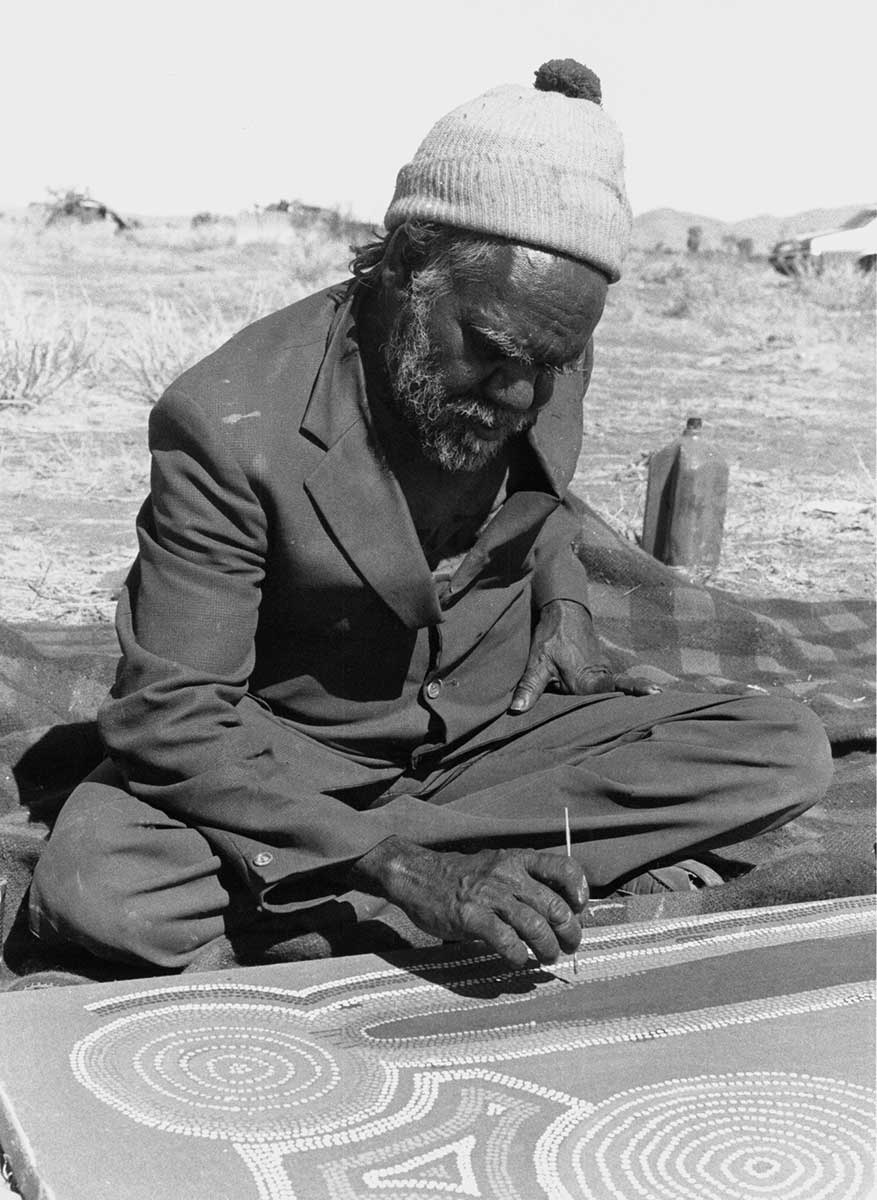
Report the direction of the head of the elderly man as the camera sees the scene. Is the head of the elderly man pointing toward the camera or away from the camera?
toward the camera

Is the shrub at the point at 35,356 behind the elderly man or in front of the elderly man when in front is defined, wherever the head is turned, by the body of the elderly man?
behind

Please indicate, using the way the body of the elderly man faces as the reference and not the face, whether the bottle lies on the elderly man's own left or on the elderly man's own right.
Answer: on the elderly man's own left

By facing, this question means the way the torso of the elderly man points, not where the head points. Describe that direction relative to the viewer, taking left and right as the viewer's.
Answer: facing the viewer and to the right of the viewer

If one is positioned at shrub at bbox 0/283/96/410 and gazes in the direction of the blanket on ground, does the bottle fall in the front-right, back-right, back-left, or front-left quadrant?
front-left
